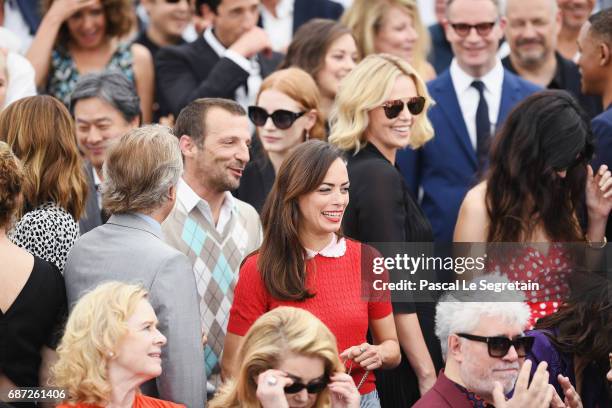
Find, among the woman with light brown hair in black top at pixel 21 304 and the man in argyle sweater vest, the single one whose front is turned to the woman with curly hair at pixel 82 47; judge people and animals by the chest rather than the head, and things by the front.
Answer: the woman with light brown hair in black top

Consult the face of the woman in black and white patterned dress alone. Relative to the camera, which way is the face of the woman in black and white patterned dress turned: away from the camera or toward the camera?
away from the camera

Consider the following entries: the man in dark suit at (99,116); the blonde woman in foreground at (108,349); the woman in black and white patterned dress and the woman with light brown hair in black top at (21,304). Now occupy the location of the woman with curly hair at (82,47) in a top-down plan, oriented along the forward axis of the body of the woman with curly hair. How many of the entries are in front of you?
4

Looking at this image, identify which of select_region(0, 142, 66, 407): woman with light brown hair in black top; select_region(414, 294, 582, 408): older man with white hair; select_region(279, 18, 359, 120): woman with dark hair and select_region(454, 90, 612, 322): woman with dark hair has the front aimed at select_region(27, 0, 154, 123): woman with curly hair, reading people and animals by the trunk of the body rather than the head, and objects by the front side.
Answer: select_region(0, 142, 66, 407): woman with light brown hair in black top

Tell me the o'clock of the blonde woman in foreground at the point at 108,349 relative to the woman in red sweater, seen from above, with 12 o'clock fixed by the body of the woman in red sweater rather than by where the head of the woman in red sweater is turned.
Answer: The blonde woman in foreground is roughly at 3 o'clock from the woman in red sweater.

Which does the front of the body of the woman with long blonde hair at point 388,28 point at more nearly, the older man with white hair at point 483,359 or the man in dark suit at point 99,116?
the older man with white hair

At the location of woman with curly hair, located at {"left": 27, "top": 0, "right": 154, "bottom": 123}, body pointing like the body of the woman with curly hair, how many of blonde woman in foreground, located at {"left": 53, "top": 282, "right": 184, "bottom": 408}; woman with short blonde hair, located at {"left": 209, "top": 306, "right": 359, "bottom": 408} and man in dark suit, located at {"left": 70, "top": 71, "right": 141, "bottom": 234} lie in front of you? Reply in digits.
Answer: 3

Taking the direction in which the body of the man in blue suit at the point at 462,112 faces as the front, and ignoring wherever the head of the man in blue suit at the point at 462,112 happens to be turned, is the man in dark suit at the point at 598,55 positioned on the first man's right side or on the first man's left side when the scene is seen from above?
on the first man's left side

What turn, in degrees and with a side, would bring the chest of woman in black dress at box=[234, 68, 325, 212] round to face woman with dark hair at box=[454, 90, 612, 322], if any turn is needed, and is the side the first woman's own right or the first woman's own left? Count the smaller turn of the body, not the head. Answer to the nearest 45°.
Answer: approximately 90° to the first woman's own left

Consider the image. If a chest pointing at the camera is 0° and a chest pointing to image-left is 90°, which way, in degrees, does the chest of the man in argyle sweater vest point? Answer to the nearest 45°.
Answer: approximately 315°
